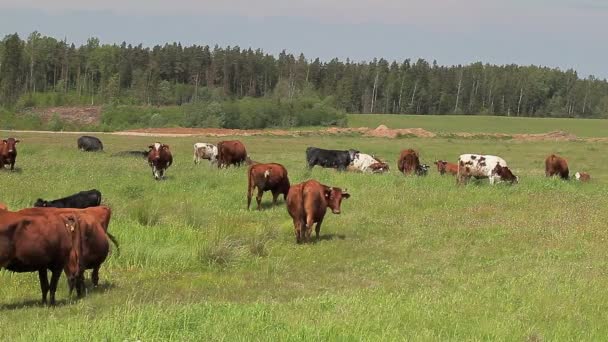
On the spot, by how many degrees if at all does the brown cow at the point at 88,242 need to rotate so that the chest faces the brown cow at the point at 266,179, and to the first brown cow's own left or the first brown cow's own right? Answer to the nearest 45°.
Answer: approximately 135° to the first brown cow's own right

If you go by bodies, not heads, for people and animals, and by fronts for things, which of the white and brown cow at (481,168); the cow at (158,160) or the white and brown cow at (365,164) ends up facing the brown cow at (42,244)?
the cow

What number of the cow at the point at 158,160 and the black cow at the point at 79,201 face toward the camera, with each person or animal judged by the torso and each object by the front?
1

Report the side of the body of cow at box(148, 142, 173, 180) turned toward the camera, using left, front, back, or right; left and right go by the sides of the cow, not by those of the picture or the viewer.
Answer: front

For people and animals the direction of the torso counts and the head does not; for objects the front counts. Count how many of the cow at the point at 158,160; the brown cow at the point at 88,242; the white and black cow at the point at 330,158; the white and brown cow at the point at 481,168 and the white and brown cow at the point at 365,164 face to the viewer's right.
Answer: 3

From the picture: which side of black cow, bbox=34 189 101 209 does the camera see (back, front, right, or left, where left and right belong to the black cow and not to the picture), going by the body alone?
left

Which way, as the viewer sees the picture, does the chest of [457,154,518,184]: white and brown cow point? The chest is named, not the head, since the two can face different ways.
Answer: to the viewer's right

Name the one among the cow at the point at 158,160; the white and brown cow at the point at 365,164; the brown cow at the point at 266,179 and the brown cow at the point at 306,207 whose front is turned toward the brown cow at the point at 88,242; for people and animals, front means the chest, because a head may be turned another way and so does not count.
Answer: the cow

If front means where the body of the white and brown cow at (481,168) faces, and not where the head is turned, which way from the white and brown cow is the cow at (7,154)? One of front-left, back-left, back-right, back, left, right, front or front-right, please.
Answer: back

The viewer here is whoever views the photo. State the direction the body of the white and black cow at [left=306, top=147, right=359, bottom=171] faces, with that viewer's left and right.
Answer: facing to the right of the viewer

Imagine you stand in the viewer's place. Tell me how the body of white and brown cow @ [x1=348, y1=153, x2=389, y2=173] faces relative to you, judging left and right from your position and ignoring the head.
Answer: facing to the right of the viewer
